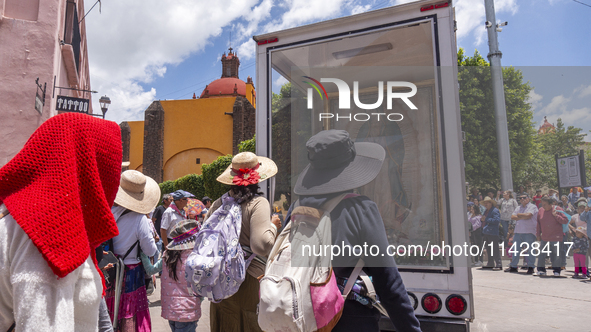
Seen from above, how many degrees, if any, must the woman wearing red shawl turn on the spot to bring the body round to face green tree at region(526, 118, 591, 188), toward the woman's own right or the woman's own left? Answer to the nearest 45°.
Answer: approximately 45° to the woman's own right

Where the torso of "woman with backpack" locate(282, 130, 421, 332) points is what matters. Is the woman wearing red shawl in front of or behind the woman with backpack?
behind

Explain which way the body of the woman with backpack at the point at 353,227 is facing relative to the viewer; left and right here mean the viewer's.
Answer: facing away from the viewer and to the right of the viewer

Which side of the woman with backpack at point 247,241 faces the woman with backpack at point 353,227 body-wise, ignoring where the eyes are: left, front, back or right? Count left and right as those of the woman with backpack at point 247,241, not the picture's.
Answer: right

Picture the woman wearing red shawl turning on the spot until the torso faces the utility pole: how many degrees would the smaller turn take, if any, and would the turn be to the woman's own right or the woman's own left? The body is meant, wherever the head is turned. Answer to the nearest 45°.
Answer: approximately 45° to the woman's own right

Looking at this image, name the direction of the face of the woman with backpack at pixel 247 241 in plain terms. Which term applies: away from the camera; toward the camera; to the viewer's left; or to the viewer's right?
away from the camera

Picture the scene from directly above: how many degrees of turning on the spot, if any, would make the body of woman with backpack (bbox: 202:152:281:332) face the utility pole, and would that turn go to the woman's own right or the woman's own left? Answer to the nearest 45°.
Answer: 0° — they already face it

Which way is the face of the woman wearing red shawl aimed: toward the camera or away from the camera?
away from the camera

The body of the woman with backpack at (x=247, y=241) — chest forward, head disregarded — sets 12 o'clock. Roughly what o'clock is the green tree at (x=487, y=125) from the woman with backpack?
The green tree is roughly at 12 o'clock from the woman with backpack.

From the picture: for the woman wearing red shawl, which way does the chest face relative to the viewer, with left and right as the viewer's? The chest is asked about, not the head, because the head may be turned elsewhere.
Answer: facing away from the viewer and to the right of the viewer

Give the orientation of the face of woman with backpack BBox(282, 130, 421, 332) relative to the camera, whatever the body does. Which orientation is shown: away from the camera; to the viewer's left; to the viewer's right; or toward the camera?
away from the camera

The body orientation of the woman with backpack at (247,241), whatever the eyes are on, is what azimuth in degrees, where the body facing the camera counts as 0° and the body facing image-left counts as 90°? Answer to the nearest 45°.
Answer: approximately 225°

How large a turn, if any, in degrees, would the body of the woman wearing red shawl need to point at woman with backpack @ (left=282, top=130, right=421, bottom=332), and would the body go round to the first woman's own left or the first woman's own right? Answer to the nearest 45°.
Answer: approximately 45° to the first woman's own right
